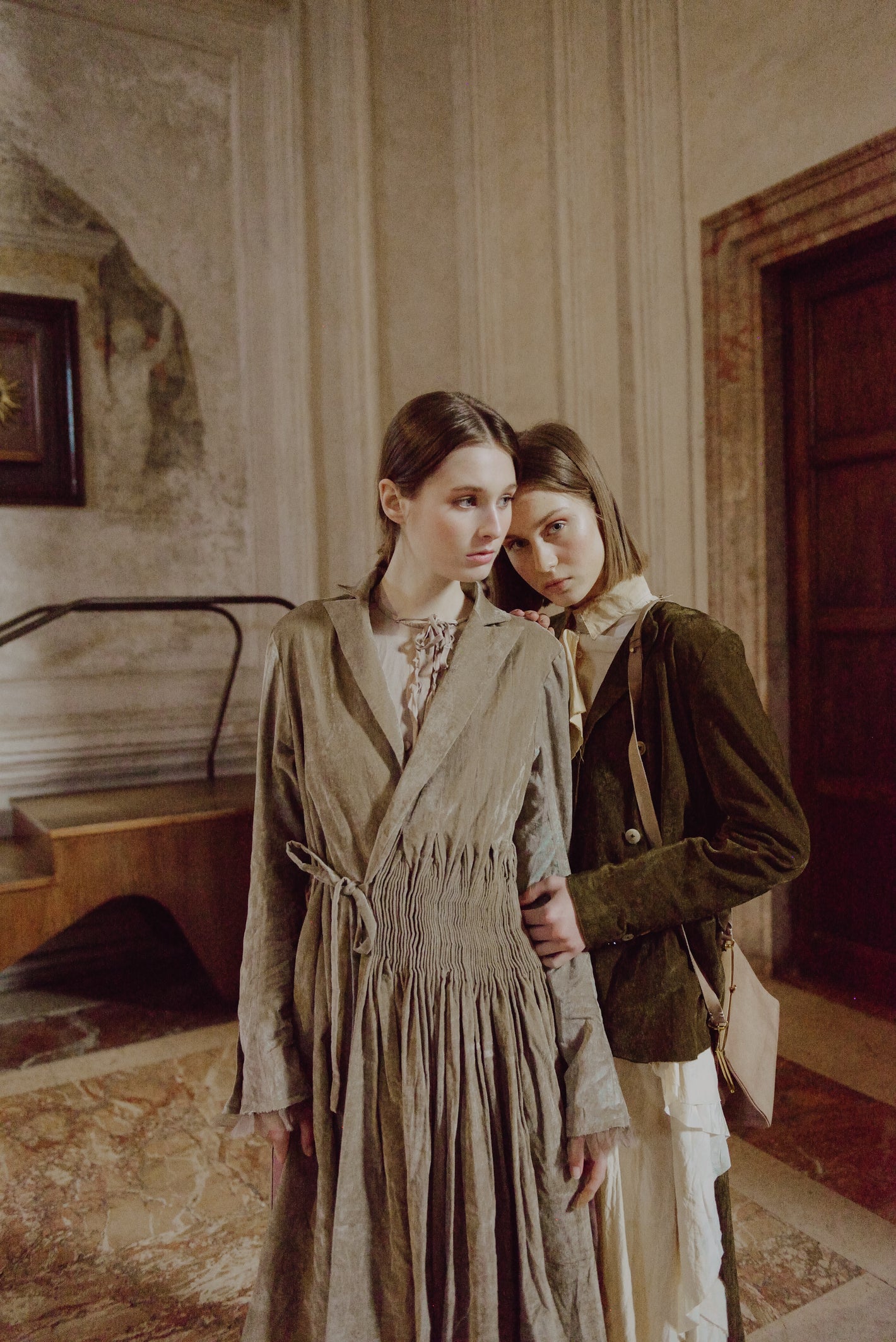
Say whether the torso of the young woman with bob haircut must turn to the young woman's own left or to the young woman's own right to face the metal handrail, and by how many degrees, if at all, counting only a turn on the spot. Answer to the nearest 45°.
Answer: approximately 90° to the young woman's own right

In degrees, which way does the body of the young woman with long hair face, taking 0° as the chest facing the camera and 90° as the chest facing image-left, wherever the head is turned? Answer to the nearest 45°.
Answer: approximately 0°

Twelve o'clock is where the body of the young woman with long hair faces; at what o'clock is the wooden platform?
The wooden platform is roughly at 5 o'clock from the young woman with long hair.

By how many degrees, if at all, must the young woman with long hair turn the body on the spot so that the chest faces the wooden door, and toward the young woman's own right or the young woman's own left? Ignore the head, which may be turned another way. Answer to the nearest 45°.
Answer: approximately 135° to the young woman's own left

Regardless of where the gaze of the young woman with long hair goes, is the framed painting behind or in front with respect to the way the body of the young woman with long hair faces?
behind

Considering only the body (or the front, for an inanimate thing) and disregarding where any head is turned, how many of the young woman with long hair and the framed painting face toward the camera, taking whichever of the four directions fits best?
2

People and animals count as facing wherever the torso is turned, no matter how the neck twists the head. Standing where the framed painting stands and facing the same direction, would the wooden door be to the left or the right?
on its left
